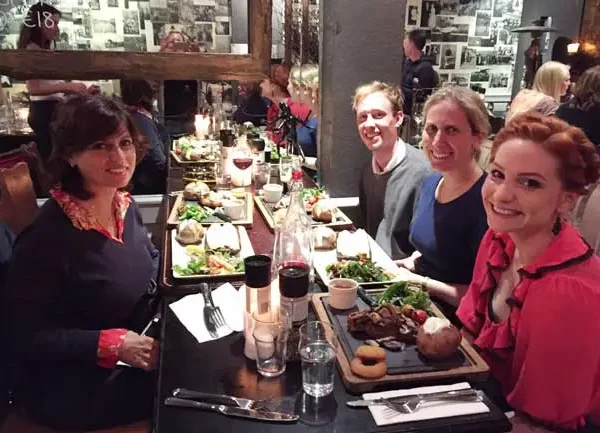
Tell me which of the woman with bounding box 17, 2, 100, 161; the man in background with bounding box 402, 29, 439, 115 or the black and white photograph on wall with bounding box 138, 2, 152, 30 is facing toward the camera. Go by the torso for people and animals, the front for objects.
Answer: the black and white photograph on wall

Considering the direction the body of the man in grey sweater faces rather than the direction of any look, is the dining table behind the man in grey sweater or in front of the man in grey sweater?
in front

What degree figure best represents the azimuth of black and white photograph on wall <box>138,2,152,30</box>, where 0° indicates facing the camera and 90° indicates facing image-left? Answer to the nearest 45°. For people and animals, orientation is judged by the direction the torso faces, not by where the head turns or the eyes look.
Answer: approximately 0°

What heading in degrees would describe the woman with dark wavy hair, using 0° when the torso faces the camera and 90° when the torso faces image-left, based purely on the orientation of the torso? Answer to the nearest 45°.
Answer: approximately 315°

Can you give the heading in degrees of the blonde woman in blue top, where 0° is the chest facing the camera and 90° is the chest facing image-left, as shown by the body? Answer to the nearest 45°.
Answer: approximately 45°

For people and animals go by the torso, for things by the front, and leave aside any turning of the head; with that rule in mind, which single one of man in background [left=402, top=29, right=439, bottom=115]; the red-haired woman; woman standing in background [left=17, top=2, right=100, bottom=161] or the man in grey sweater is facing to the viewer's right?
the woman standing in background

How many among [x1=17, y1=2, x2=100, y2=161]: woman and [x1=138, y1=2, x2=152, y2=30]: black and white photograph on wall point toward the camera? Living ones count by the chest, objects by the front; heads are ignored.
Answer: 1

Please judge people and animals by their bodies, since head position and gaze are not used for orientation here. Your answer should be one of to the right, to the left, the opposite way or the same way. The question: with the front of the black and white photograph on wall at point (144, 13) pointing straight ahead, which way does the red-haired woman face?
to the right
